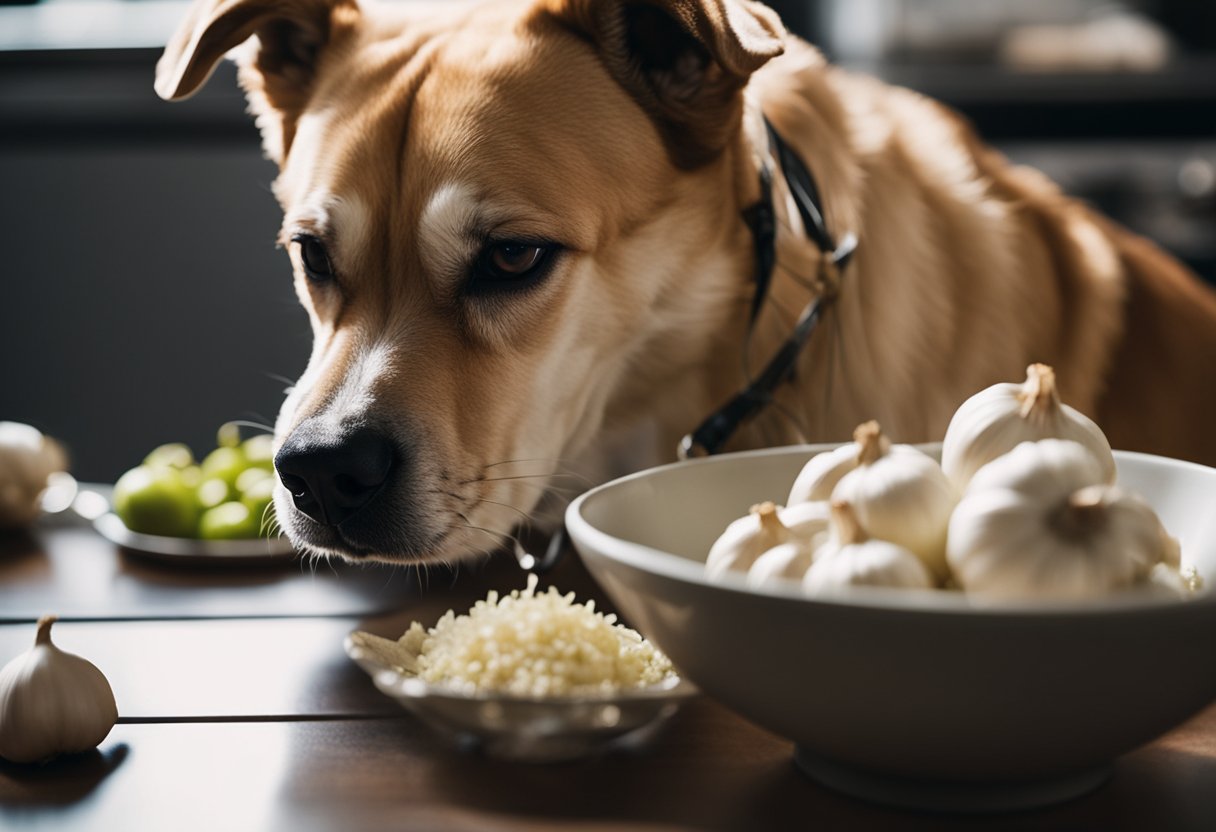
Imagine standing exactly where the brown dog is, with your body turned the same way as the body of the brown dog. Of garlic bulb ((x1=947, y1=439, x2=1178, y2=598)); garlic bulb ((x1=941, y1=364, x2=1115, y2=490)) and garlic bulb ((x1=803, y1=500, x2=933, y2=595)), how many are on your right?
0

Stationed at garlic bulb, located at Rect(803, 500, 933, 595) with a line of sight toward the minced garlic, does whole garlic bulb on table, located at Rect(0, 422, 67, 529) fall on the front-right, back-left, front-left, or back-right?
front-right

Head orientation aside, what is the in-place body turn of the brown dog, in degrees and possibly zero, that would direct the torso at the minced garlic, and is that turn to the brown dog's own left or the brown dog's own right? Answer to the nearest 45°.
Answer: approximately 45° to the brown dog's own left

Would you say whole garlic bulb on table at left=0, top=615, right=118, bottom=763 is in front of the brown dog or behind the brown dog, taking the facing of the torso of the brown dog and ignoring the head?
in front

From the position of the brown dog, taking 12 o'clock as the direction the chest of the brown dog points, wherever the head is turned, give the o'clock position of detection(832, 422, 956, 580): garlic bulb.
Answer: The garlic bulb is roughly at 10 o'clock from the brown dog.

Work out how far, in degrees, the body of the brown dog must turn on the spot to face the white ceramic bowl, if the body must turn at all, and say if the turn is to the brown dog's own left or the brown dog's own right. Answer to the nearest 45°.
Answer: approximately 45° to the brown dog's own left

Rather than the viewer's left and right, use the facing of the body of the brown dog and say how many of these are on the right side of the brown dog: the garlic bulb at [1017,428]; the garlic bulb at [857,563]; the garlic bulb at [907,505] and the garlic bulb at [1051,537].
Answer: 0

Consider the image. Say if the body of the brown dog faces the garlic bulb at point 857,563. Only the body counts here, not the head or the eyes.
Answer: no
